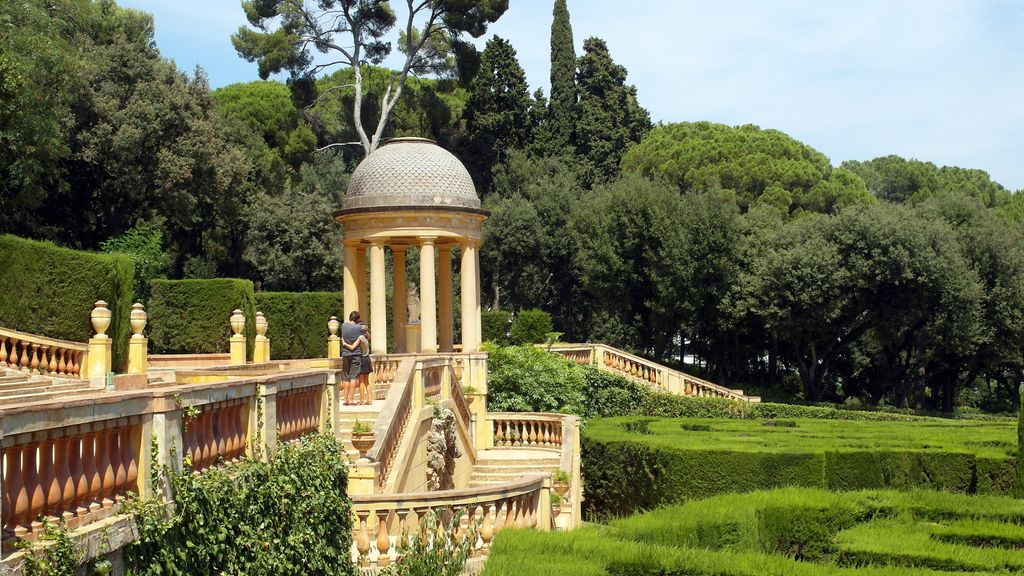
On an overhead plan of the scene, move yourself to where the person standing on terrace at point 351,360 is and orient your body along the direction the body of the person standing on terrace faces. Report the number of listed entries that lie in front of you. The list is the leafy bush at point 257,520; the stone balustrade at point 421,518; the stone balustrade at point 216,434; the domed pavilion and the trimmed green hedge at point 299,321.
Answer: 2

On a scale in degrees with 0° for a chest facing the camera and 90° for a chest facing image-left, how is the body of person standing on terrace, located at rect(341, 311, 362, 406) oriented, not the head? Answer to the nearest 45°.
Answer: approximately 180°

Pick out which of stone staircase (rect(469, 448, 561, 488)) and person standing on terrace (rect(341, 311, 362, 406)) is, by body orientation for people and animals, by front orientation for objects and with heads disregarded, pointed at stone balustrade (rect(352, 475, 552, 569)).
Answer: the stone staircase

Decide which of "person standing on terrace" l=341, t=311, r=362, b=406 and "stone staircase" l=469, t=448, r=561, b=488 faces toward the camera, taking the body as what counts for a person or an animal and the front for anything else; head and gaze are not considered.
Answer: the stone staircase

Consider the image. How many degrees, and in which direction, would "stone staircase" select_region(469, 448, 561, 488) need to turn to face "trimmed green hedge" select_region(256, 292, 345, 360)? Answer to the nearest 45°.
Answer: approximately 135° to its right

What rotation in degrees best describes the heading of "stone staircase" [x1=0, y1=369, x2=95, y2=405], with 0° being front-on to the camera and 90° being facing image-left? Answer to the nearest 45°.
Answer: approximately 315°

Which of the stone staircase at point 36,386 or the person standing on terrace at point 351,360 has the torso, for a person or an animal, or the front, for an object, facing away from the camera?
the person standing on terrace

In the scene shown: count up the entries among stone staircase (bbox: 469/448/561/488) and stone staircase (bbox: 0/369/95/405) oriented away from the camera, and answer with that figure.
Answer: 0

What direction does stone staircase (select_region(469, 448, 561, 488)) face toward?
toward the camera

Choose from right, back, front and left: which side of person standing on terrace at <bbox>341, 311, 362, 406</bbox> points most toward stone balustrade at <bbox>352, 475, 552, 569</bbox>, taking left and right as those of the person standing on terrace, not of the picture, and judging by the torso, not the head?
back

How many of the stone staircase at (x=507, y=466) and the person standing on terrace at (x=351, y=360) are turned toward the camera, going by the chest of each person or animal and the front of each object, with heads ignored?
1

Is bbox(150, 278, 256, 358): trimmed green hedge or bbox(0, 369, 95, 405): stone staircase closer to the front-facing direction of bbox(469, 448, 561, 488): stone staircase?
the stone staircase

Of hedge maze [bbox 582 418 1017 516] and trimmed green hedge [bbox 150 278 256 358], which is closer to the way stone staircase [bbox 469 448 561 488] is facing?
the hedge maze

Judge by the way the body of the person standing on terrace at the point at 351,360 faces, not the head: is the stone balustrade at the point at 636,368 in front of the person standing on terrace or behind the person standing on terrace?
in front
